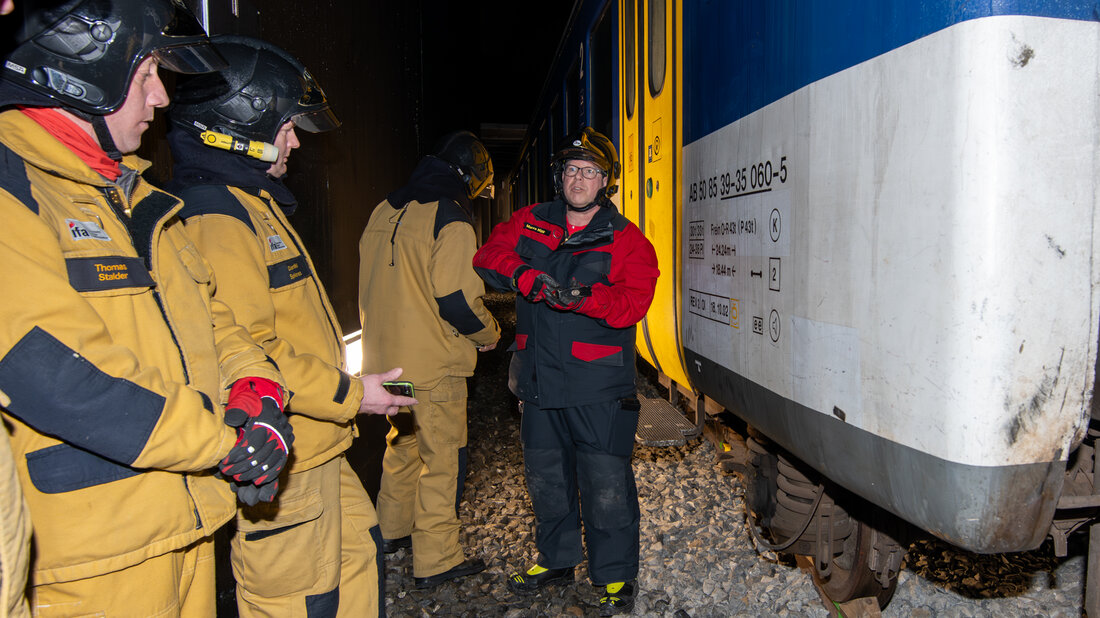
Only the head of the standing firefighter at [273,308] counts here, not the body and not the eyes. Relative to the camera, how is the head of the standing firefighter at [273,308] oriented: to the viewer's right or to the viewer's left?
to the viewer's right

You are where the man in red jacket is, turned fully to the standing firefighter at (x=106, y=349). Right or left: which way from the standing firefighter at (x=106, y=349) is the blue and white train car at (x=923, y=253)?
left

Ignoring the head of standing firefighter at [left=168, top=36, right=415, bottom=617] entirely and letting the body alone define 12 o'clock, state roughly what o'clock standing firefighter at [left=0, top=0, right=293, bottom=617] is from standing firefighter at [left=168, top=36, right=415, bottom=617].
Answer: standing firefighter at [left=0, top=0, right=293, bottom=617] is roughly at 4 o'clock from standing firefighter at [left=168, top=36, right=415, bottom=617].

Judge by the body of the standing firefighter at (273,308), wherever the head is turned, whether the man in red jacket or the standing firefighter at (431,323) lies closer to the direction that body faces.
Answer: the man in red jacket

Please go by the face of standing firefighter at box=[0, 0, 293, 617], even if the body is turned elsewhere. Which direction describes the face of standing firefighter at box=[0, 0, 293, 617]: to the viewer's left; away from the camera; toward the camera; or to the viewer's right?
to the viewer's right

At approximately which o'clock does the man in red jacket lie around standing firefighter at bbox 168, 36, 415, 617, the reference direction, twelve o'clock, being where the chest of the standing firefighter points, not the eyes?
The man in red jacket is roughly at 11 o'clock from the standing firefighter.

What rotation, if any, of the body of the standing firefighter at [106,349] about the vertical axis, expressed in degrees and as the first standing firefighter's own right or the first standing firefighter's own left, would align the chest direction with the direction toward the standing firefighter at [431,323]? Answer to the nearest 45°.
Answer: approximately 90° to the first standing firefighter's own left

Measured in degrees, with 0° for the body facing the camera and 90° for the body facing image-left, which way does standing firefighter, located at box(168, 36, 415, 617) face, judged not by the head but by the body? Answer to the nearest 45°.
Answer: approximately 270°

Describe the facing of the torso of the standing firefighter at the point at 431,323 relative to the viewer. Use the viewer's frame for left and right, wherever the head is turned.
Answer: facing away from the viewer and to the right of the viewer

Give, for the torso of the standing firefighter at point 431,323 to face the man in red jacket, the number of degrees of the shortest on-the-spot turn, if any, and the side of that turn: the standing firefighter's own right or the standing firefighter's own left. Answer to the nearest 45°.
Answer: approximately 90° to the standing firefighter's own right

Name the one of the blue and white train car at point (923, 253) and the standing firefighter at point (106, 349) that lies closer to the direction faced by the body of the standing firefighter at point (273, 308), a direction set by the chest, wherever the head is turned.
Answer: the blue and white train car
